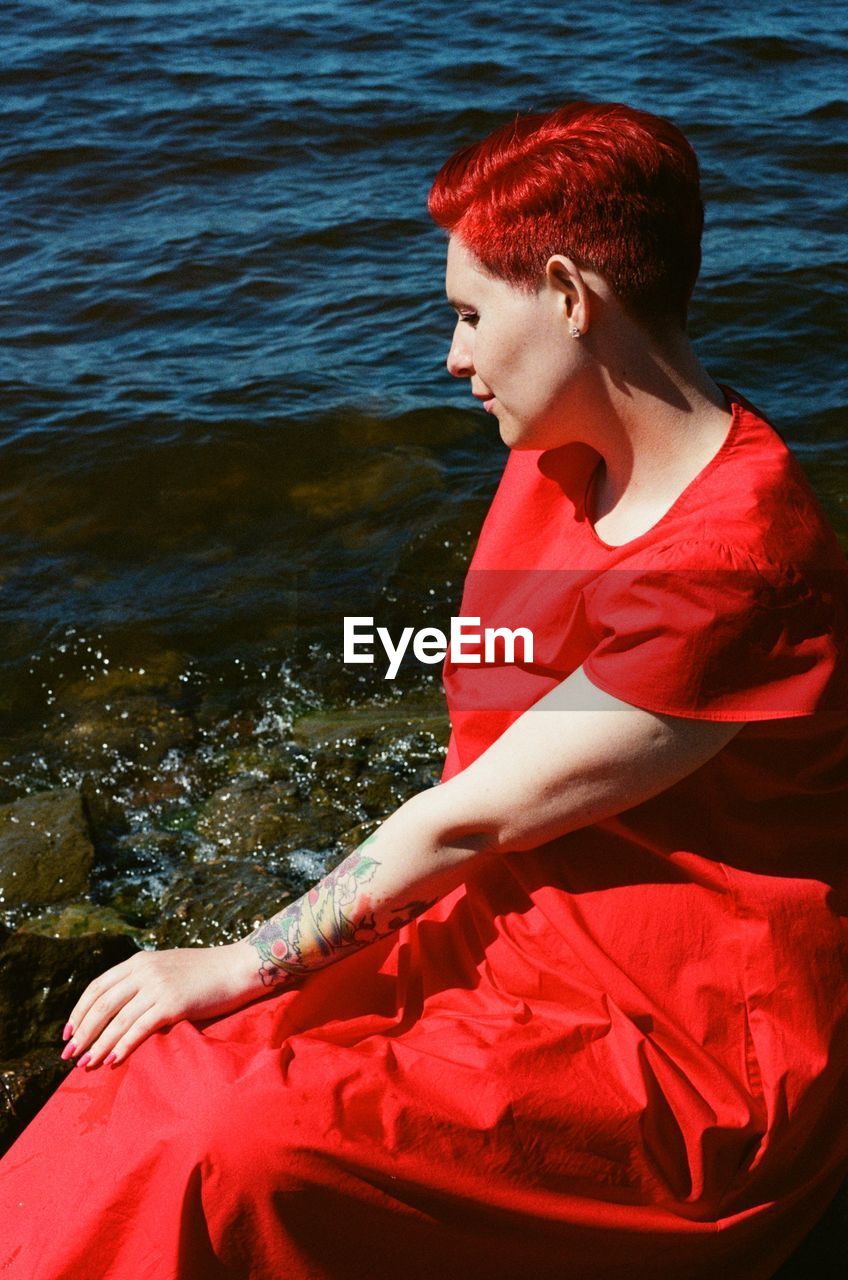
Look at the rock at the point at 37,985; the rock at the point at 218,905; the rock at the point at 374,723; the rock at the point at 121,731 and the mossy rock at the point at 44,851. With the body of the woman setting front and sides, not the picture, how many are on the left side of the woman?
0

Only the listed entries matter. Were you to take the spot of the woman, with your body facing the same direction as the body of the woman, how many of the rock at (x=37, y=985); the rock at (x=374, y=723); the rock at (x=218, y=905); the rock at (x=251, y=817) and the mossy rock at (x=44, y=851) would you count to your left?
0

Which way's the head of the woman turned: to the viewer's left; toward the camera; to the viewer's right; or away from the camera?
to the viewer's left

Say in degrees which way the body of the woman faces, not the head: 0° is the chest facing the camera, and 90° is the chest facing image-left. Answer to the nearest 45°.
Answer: approximately 90°

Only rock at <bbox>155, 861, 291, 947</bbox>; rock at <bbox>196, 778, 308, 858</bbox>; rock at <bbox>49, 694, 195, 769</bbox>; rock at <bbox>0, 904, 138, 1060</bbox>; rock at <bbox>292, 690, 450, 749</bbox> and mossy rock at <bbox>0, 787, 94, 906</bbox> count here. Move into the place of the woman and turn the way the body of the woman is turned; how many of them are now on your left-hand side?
0

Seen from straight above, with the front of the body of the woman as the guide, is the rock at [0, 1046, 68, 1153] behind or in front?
in front

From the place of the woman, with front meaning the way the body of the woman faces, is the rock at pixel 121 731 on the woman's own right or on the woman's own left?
on the woman's own right

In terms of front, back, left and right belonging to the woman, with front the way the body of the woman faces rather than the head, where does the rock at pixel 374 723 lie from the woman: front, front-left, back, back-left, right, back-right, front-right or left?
right

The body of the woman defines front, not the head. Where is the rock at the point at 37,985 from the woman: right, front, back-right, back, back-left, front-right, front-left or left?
front-right

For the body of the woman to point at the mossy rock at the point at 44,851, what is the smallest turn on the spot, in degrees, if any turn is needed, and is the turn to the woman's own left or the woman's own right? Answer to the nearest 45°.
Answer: approximately 45° to the woman's own right
